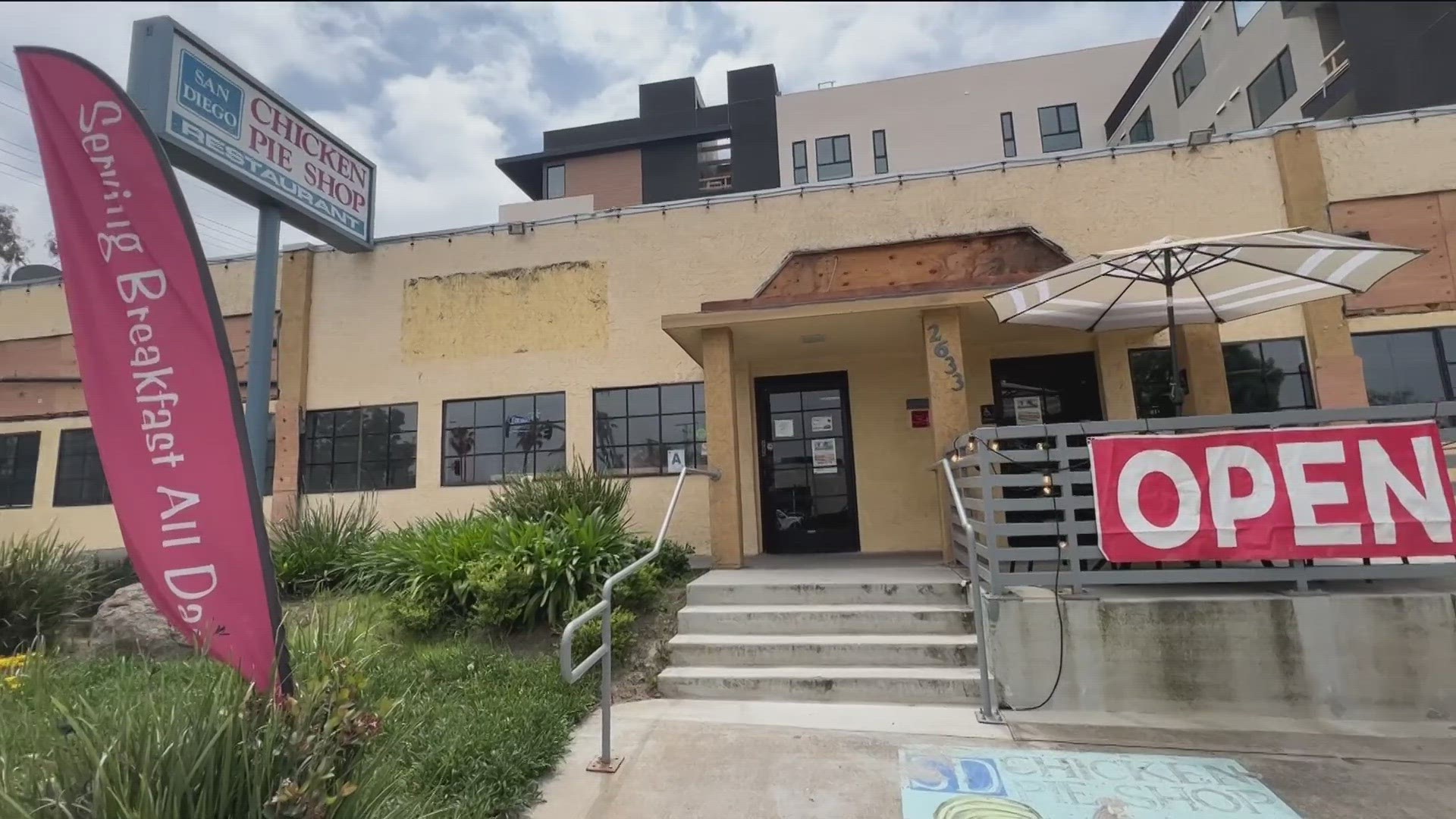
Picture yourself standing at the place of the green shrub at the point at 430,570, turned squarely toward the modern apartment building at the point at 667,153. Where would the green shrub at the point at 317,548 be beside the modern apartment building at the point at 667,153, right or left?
left

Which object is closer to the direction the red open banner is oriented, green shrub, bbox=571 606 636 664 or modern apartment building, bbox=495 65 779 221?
the green shrub

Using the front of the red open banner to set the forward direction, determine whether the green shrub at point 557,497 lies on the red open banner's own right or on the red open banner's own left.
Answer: on the red open banner's own right

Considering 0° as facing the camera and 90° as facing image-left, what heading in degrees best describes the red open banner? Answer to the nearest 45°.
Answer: approximately 0°

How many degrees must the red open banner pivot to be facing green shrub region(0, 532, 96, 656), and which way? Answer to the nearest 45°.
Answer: approximately 45° to its right

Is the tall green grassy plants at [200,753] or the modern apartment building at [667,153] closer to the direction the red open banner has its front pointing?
the tall green grassy plants

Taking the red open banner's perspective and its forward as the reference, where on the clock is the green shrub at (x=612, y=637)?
The green shrub is roughly at 2 o'clock from the red open banner.

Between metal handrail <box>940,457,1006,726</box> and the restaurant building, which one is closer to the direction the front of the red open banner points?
the metal handrail

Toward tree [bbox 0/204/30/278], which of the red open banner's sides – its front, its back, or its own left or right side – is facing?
right

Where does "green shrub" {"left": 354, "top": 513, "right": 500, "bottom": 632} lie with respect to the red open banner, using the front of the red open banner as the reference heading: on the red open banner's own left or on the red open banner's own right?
on the red open banner's own right

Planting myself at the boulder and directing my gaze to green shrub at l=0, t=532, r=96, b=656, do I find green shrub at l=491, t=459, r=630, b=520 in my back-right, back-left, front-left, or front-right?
back-right
